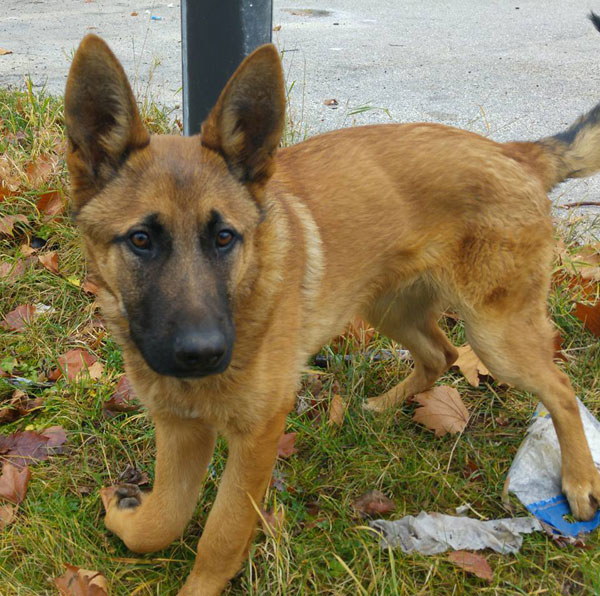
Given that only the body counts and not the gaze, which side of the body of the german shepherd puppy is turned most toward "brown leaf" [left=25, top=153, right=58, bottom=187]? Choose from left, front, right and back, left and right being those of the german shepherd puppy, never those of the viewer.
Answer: right

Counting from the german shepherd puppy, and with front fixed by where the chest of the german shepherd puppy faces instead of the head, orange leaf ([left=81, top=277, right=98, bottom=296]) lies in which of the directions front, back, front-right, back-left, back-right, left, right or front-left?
right

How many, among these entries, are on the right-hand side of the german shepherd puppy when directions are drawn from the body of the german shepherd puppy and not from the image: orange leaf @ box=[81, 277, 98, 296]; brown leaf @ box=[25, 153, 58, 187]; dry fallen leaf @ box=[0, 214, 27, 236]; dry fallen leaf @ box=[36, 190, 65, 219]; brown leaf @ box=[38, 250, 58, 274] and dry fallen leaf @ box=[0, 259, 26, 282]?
6

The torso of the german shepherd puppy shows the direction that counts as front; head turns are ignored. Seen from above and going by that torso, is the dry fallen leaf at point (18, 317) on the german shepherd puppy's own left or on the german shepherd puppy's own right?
on the german shepherd puppy's own right

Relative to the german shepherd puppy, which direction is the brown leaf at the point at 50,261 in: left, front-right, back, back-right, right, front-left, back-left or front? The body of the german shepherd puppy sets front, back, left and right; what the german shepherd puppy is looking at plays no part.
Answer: right

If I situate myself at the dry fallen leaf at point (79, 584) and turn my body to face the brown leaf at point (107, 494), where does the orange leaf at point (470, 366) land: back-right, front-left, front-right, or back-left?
front-right

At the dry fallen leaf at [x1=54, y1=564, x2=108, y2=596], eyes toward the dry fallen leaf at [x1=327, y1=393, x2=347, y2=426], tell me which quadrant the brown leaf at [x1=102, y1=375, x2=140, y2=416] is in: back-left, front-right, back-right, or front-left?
front-left

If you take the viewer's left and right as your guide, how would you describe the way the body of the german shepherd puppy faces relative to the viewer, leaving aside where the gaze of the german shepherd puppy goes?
facing the viewer and to the left of the viewer

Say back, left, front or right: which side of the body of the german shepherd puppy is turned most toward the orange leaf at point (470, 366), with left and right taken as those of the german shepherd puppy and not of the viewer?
back

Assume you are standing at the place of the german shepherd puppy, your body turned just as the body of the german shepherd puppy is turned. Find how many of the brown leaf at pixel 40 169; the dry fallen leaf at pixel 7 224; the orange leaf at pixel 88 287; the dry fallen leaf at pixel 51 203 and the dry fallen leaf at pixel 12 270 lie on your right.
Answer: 5

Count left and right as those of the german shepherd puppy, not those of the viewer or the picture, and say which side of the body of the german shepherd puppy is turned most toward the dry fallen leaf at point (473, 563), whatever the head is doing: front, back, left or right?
left

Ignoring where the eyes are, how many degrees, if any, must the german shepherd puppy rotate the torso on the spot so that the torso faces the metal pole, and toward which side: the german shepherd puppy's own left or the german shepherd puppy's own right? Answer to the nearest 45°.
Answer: approximately 135° to the german shepherd puppy's own right

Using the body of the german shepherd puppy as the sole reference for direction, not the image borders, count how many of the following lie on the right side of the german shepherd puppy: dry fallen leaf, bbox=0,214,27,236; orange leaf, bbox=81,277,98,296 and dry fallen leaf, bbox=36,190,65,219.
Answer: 3

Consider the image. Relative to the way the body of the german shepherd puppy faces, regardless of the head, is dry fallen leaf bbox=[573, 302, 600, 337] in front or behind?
behind

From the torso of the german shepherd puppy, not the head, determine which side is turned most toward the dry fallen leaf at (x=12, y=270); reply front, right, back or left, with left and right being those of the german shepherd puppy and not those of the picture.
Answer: right
